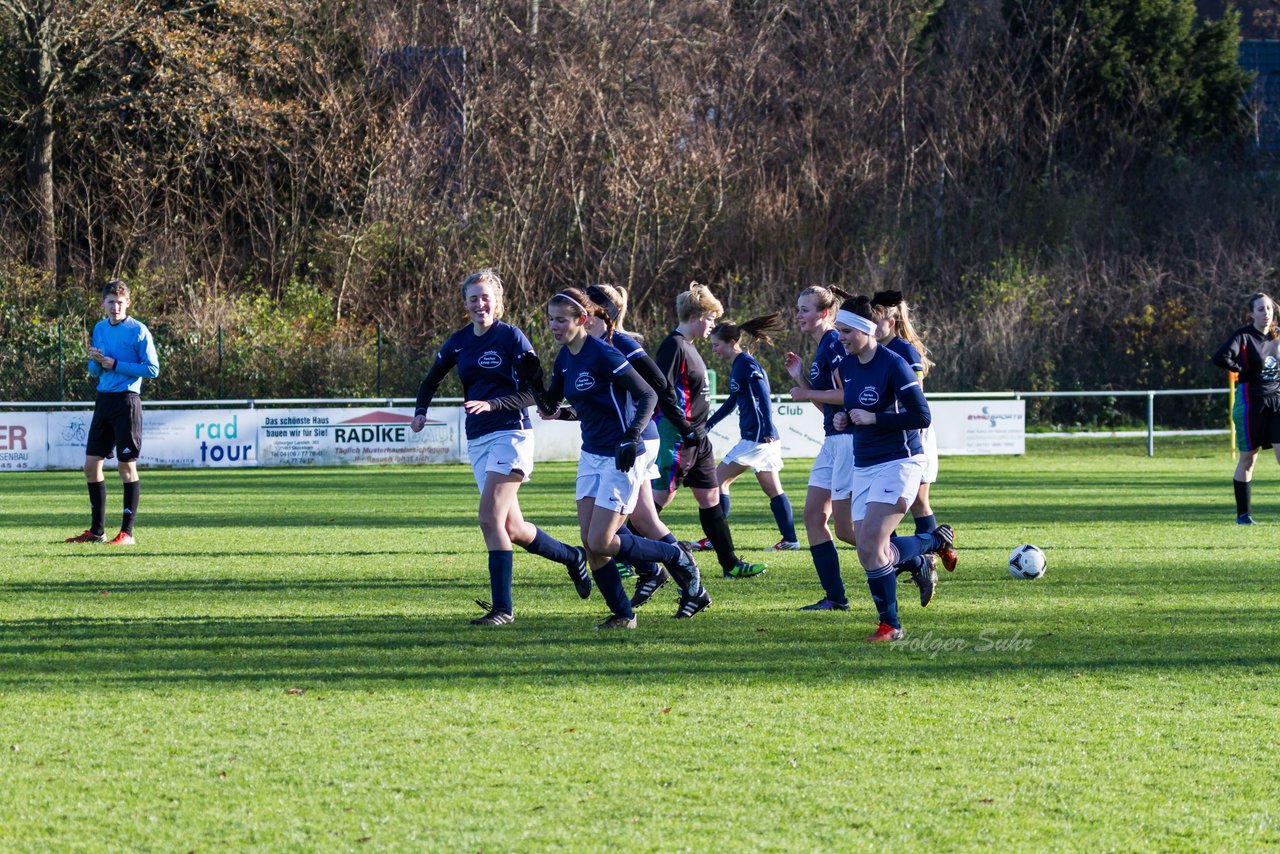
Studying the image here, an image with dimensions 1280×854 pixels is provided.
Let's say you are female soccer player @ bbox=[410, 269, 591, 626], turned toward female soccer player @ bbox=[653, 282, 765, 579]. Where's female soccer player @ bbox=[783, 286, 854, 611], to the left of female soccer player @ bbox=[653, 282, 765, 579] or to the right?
right

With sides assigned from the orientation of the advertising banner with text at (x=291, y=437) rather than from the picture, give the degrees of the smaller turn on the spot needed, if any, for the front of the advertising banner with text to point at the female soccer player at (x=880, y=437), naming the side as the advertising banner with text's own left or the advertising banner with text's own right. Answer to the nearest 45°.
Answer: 0° — it already faces them

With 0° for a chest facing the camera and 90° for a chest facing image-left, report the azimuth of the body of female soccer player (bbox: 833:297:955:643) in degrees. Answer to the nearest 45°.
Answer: approximately 45°

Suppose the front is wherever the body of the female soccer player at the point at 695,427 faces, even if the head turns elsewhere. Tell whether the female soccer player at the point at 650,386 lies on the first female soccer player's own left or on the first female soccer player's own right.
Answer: on the first female soccer player's own right

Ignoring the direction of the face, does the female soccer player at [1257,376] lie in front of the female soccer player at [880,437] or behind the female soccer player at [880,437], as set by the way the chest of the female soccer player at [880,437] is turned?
behind
